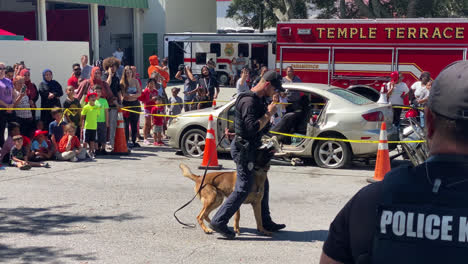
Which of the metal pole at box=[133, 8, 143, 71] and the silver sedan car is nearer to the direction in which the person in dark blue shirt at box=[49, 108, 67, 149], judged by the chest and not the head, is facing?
the silver sedan car

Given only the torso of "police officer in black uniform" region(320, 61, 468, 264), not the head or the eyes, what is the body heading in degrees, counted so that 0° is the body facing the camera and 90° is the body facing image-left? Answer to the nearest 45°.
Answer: approximately 180°

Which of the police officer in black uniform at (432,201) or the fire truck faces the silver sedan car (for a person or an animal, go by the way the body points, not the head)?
the police officer in black uniform

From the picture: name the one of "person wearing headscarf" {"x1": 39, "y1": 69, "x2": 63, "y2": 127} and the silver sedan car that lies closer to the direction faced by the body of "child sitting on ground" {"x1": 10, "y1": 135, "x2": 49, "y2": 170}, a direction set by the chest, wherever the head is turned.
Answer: the silver sedan car

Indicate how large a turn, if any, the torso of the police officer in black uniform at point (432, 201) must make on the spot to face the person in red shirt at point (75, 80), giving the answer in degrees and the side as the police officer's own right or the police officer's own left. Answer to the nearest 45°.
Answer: approximately 45° to the police officer's own left

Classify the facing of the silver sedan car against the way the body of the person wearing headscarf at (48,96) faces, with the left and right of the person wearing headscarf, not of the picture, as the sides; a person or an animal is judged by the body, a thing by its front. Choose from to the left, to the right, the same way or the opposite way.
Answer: to the right

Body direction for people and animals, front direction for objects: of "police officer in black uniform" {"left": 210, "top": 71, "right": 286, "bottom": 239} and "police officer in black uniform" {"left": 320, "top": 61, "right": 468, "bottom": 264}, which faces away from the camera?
"police officer in black uniform" {"left": 320, "top": 61, "right": 468, "bottom": 264}

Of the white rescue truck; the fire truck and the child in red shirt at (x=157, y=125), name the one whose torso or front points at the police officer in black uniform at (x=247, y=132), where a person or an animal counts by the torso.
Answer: the child in red shirt
